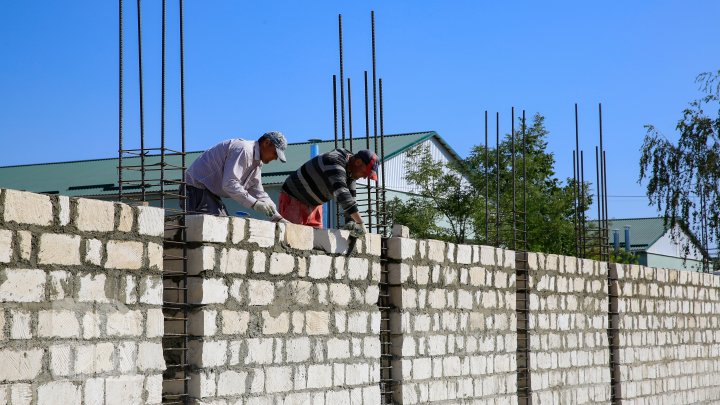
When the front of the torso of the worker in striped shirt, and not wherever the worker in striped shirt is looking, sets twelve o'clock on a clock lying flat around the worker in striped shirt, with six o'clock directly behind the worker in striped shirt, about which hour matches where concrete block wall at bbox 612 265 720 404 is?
The concrete block wall is roughly at 10 o'clock from the worker in striped shirt.

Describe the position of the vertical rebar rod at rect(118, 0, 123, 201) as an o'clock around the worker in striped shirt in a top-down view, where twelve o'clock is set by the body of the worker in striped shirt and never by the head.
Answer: The vertical rebar rod is roughly at 4 o'clock from the worker in striped shirt.

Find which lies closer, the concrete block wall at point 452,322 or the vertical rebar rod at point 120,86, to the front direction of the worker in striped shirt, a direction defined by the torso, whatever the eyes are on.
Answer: the concrete block wall

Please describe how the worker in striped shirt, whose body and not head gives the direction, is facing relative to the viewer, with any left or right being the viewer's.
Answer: facing to the right of the viewer

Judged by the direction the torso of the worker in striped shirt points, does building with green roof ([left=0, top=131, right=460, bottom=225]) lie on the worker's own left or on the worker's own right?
on the worker's own left

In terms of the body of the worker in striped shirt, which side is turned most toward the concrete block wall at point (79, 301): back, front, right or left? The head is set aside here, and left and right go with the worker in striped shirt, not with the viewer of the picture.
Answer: right
